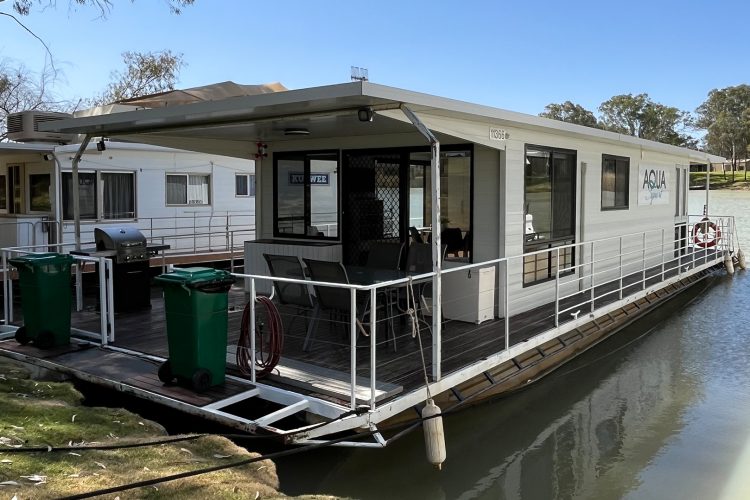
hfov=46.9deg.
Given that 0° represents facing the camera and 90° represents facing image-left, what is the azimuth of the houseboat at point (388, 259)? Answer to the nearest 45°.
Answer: approximately 45°

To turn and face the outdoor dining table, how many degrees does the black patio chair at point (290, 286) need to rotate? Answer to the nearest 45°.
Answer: approximately 45° to its right

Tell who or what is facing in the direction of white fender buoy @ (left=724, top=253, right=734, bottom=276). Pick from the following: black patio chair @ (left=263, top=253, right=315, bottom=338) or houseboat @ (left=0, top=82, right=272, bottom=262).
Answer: the black patio chair

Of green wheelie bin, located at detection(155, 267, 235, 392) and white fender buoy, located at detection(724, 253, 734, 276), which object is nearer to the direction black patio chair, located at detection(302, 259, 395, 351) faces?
the white fender buoy

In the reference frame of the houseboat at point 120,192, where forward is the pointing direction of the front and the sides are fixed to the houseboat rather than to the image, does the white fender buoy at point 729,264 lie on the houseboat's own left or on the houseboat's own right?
on the houseboat's own left

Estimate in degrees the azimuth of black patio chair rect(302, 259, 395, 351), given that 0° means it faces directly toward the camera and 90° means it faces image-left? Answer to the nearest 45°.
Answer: approximately 225°

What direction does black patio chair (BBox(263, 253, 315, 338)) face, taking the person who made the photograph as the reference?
facing away from the viewer and to the right of the viewer

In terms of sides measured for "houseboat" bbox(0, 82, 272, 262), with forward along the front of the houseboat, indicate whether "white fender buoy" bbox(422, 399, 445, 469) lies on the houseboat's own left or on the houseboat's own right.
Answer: on the houseboat's own left

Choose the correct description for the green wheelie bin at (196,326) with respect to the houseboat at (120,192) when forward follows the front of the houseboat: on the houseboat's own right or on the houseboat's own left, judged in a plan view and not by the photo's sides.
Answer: on the houseboat's own left

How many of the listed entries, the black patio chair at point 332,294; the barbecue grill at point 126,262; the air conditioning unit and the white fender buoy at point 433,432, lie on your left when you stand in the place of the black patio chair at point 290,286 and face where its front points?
2
